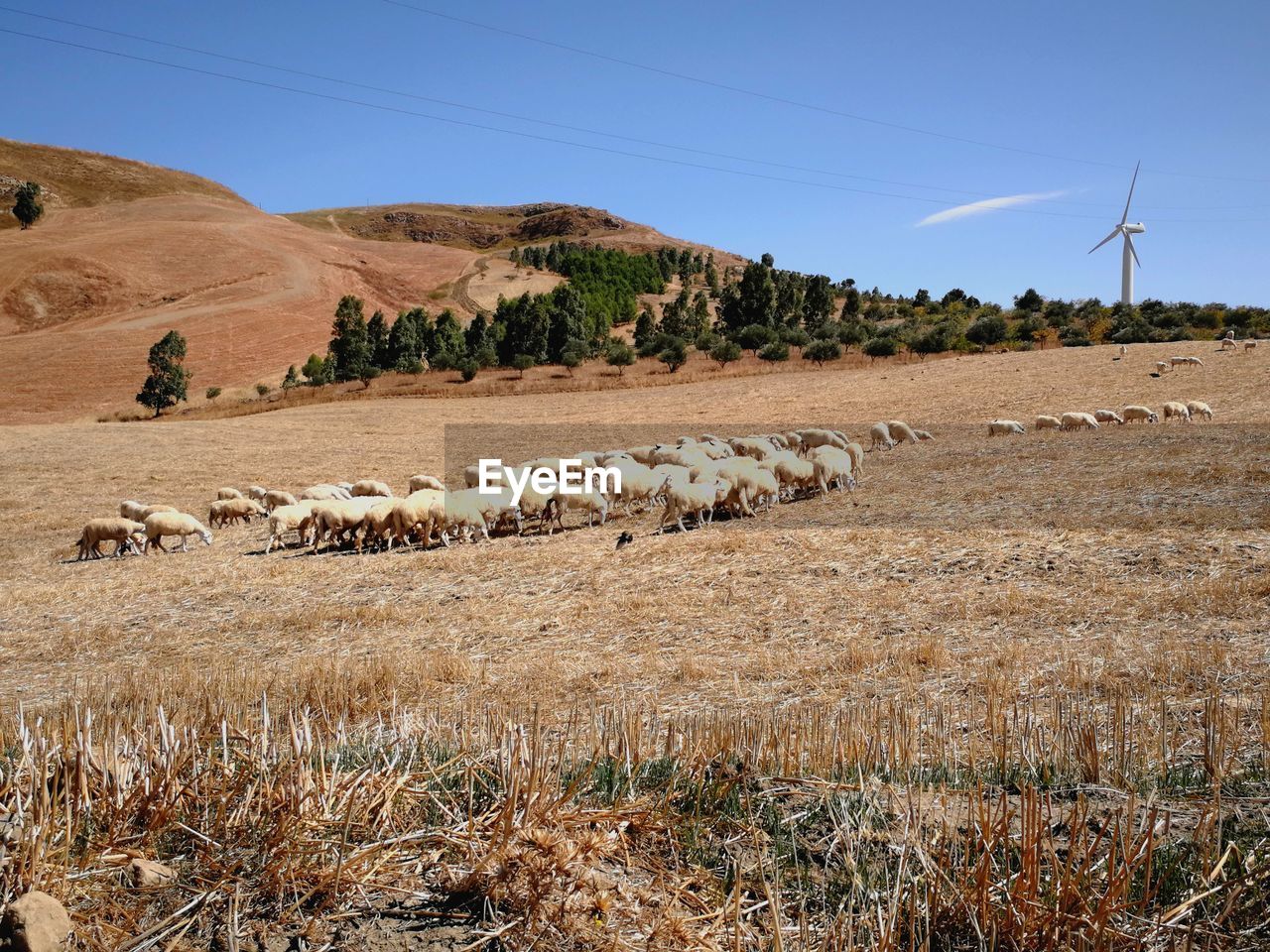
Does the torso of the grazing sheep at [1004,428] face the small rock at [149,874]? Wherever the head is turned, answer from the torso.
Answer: no

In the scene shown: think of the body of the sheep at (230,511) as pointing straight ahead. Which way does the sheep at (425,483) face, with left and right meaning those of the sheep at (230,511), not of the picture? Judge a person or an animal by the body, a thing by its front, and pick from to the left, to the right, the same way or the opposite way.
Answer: the same way

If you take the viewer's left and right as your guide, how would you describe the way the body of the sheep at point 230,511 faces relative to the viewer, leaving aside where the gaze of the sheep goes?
facing to the right of the viewer

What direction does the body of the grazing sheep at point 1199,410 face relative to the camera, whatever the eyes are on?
to the viewer's right

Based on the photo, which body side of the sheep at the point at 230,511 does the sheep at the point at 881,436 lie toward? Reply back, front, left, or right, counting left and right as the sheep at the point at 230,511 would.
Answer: front

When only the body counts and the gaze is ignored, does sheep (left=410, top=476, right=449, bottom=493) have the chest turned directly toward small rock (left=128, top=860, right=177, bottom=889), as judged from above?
no

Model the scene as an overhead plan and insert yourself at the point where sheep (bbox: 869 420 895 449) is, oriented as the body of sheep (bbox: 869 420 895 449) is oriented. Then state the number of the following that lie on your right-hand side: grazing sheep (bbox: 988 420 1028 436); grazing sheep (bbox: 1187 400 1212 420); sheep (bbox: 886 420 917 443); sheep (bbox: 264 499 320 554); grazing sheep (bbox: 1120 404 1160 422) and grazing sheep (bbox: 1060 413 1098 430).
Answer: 1
